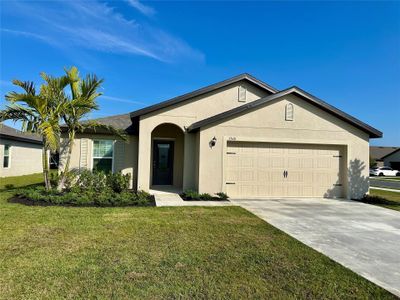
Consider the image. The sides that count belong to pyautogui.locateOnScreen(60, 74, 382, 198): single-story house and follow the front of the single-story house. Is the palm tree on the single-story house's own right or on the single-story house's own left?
on the single-story house's own right

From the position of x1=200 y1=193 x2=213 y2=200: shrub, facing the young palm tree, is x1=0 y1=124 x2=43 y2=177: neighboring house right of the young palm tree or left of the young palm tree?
right

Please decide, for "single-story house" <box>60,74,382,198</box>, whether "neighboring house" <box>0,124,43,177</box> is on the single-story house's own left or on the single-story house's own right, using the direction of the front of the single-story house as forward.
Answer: on the single-story house's own right

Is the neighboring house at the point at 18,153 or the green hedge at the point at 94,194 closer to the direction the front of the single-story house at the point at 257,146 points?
the green hedge

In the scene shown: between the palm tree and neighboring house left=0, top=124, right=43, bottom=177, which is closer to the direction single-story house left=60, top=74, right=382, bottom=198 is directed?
the palm tree

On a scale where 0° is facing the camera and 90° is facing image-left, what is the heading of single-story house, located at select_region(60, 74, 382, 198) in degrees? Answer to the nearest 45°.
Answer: approximately 0°

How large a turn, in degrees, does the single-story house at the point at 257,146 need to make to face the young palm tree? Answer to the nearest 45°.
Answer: approximately 90° to its right
